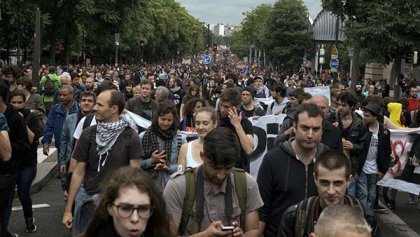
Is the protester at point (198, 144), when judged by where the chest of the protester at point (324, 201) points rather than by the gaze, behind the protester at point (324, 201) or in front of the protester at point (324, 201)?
behind

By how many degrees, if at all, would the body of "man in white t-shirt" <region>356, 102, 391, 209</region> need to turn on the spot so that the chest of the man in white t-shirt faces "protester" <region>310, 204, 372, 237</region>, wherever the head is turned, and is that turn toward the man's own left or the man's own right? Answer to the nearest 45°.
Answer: approximately 45° to the man's own left

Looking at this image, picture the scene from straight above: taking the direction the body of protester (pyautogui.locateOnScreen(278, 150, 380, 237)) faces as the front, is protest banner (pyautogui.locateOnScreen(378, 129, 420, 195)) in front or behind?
behind

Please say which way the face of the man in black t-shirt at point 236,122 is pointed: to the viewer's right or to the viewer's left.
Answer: to the viewer's left

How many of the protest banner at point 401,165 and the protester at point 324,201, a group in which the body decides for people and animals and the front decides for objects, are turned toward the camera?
2

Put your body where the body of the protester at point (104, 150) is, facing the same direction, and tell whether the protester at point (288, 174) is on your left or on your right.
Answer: on your left

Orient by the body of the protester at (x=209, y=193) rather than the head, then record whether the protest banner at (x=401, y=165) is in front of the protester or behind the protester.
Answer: behind

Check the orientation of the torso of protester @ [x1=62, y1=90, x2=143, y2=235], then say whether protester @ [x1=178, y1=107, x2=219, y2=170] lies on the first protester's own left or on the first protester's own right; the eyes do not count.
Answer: on the first protester's own left
